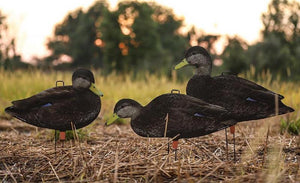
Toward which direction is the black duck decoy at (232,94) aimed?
to the viewer's left

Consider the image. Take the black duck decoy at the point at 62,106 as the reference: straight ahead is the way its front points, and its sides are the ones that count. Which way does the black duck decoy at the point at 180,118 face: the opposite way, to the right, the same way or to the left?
the opposite way

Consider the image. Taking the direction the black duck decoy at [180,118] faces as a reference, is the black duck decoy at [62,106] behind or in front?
in front

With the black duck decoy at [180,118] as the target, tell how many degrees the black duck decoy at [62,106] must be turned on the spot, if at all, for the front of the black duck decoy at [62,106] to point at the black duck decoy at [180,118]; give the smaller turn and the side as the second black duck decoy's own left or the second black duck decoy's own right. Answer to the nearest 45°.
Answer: approximately 45° to the second black duck decoy's own right

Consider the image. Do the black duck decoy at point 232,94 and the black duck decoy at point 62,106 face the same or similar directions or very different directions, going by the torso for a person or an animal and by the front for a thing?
very different directions

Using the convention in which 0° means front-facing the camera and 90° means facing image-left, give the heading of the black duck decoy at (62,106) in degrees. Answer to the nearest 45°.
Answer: approximately 270°

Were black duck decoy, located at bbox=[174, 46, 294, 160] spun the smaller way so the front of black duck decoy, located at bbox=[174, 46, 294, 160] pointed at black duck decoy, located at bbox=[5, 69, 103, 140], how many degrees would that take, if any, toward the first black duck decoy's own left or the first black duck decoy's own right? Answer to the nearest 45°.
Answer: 0° — it already faces it

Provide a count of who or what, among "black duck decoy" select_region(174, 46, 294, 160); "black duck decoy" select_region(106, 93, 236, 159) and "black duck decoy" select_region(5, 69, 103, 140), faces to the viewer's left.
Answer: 2

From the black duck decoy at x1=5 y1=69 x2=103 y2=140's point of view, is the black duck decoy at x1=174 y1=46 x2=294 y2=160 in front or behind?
in front

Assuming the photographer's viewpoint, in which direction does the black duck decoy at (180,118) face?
facing to the left of the viewer
